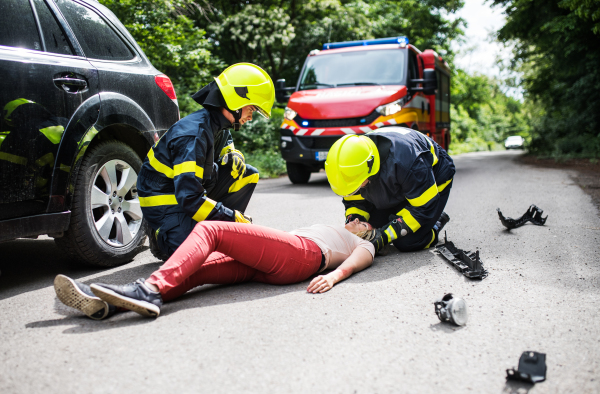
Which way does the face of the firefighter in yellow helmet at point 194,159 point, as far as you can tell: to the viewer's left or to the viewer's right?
to the viewer's right

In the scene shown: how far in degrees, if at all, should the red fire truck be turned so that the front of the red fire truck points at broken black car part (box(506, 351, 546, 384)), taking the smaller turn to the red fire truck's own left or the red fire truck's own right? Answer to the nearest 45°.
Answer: approximately 45° to the red fire truck's own left

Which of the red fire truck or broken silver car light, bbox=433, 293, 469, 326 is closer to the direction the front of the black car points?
the broken silver car light

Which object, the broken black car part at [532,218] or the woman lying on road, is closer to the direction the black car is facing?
the woman lying on road

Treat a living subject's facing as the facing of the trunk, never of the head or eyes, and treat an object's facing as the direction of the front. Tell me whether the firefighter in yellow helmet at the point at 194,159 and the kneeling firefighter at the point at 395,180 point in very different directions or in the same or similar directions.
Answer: very different directions

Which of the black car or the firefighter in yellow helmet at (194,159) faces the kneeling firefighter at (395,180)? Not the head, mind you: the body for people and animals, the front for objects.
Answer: the firefighter in yellow helmet

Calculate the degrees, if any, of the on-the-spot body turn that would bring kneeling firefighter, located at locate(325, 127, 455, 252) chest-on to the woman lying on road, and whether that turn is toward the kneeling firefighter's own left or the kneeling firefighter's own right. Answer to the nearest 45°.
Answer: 0° — they already face them

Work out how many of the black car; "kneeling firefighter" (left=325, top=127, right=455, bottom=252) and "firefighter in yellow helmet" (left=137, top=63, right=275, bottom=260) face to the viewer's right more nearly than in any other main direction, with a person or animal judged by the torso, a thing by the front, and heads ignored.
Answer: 1

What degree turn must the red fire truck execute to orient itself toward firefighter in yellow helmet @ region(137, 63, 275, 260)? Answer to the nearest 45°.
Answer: approximately 45° to its left

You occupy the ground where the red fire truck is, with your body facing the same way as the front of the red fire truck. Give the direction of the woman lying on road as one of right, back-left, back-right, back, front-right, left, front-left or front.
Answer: front-left

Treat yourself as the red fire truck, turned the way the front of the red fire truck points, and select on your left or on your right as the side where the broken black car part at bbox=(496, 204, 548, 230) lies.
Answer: on your left

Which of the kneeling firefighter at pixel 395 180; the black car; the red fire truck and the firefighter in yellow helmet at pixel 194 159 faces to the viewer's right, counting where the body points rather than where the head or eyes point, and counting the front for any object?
the firefighter in yellow helmet

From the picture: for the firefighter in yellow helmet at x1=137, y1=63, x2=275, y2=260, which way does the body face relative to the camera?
to the viewer's right

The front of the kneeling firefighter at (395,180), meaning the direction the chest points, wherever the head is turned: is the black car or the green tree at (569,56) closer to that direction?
the black car

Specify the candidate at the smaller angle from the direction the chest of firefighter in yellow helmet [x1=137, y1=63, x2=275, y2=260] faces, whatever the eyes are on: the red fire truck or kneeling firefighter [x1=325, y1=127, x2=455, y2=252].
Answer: the kneeling firefighter

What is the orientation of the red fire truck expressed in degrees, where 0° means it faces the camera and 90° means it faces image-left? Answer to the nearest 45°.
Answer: approximately 45°

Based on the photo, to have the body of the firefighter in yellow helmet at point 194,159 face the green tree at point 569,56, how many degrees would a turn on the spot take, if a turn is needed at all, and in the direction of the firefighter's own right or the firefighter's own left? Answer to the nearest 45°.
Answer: approximately 45° to the firefighter's own left

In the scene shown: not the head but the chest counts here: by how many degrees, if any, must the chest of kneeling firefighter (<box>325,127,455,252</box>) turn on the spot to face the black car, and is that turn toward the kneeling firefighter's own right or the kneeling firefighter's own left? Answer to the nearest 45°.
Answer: approximately 45° to the kneeling firefighter's own right

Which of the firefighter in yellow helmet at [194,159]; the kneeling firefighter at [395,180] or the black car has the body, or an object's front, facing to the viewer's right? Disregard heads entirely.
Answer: the firefighter in yellow helmet
